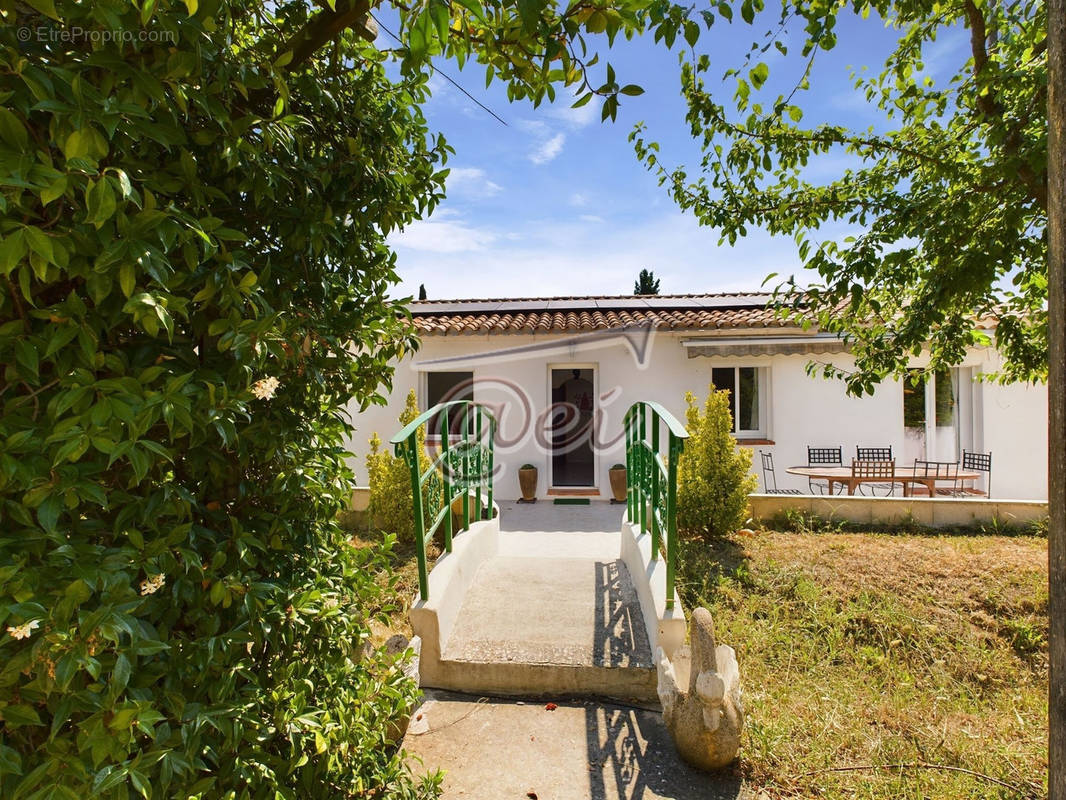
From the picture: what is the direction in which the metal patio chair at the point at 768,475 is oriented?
to the viewer's right

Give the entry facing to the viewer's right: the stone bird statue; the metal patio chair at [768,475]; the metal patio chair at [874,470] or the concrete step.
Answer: the metal patio chair at [768,475]

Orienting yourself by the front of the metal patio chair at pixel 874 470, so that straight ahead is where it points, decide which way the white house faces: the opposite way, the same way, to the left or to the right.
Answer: the opposite way

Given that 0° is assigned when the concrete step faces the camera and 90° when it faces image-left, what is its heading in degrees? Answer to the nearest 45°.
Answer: approximately 0°

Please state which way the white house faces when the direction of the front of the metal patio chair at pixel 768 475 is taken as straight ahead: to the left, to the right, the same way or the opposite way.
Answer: to the right

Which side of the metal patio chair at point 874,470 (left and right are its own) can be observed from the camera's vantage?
back

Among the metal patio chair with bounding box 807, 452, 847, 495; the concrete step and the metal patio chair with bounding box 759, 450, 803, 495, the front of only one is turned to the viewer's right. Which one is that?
the metal patio chair with bounding box 759, 450, 803, 495

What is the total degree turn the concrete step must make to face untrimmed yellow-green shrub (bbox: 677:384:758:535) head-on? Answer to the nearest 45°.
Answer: approximately 135° to its left
